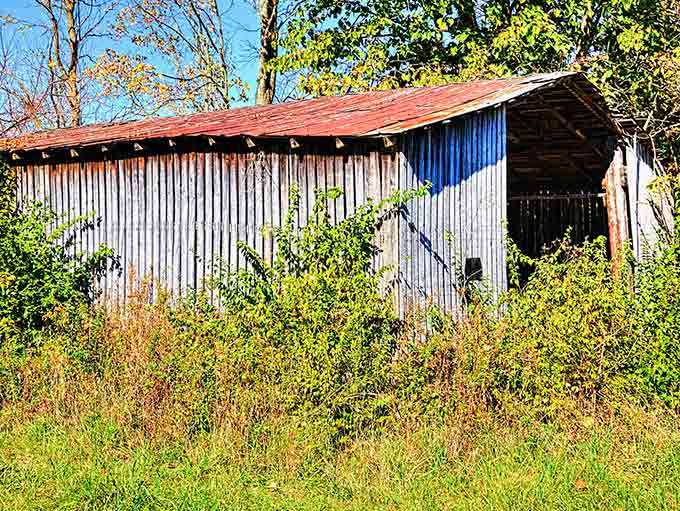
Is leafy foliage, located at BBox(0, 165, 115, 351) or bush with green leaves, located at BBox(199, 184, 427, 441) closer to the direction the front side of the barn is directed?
the bush with green leaves

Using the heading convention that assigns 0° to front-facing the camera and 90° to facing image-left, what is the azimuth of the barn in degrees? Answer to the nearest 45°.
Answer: approximately 315°

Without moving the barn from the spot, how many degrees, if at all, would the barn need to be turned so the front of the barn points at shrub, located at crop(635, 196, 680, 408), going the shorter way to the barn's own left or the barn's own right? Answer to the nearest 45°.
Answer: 0° — it already faces it

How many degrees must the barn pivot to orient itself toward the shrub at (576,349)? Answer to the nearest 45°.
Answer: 0° — it already faces it

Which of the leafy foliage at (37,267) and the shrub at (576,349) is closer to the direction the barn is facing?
the shrub

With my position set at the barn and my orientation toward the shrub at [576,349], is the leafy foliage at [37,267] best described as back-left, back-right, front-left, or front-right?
back-right

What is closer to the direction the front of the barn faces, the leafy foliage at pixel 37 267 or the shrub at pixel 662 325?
the shrub

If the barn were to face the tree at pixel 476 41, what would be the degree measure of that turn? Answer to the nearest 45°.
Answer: approximately 135° to its left
